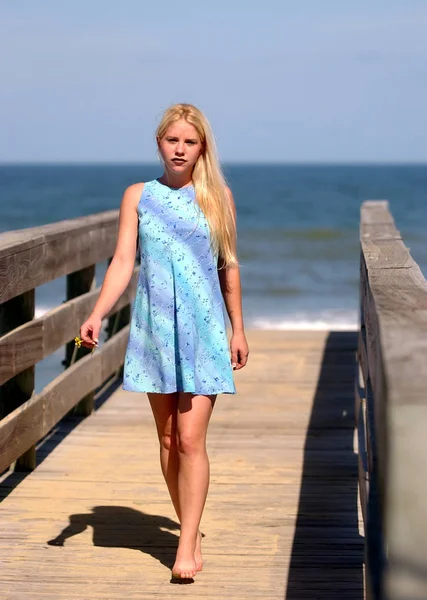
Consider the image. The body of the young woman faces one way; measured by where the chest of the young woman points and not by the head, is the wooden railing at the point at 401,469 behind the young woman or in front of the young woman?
in front

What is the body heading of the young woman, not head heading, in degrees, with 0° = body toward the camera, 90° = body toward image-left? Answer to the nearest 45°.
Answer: approximately 0°
